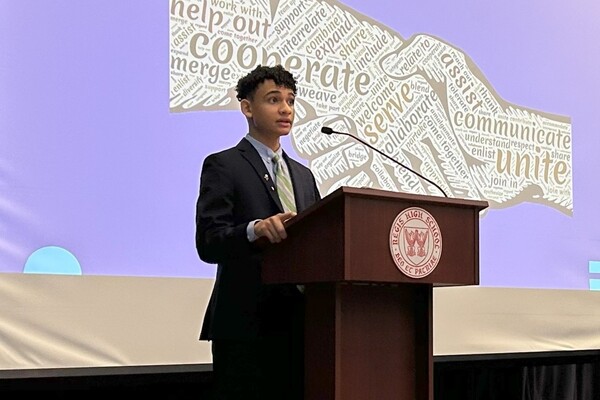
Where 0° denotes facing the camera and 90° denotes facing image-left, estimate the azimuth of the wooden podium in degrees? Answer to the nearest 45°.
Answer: approximately 315°
